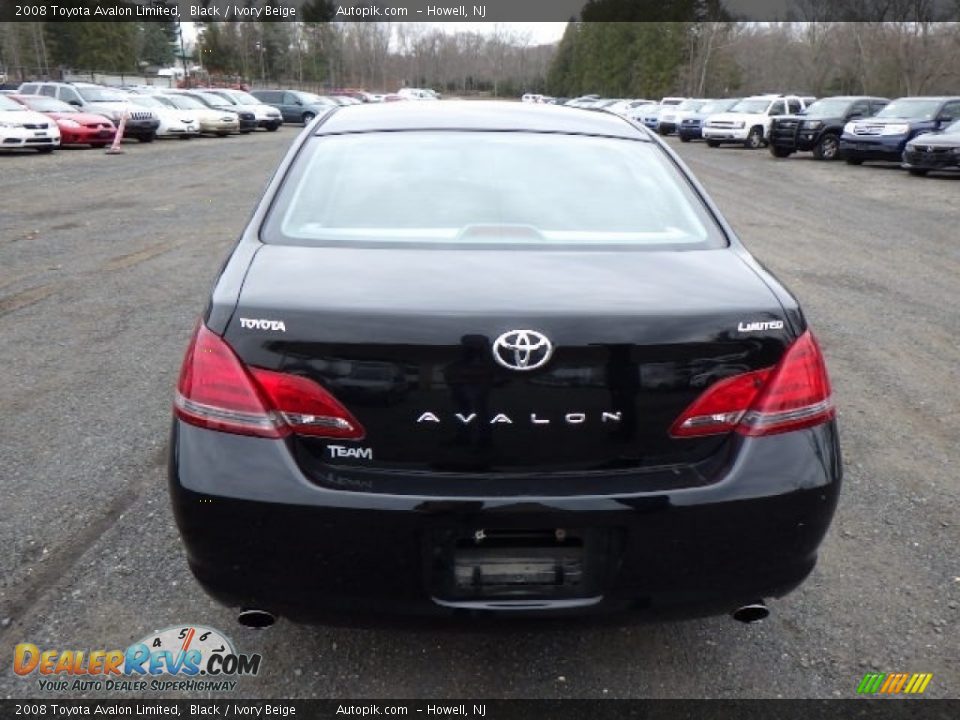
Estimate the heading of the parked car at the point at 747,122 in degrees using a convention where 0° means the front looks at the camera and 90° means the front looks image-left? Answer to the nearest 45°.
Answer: approximately 45°

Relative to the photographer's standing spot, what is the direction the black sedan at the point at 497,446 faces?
facing away from the viewer

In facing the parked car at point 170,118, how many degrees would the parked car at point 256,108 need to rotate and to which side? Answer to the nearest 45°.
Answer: approximately 45° to its right

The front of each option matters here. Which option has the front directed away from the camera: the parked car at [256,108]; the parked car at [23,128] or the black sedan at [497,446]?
the black sedan

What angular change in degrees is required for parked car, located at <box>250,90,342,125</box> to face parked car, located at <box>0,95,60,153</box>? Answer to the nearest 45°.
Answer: approximately 45° to its right

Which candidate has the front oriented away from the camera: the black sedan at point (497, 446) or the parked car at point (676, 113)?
the black sedan

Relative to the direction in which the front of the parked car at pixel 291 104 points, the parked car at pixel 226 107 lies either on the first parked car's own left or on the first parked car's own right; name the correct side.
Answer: on the first parked car's own right

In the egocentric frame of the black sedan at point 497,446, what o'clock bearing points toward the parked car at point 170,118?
The parked car is roughly at 11 o'clock from the black sedan.

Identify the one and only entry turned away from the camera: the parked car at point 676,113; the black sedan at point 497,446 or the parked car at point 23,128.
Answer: the black sedan

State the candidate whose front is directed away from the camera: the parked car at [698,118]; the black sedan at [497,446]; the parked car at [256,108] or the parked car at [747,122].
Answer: the black sedan
